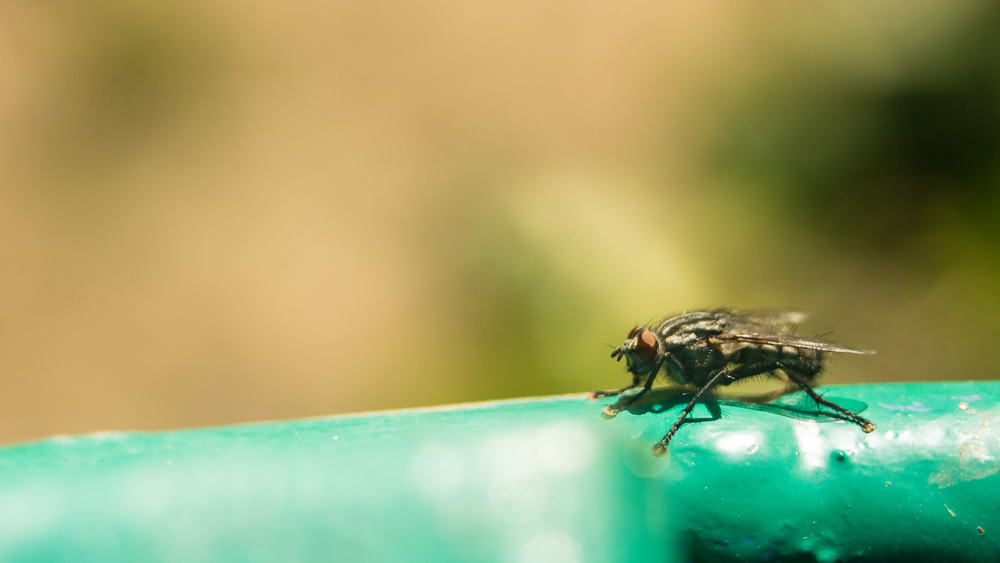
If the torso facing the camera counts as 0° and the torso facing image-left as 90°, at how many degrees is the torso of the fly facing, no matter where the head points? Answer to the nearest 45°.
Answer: approximately 90°
